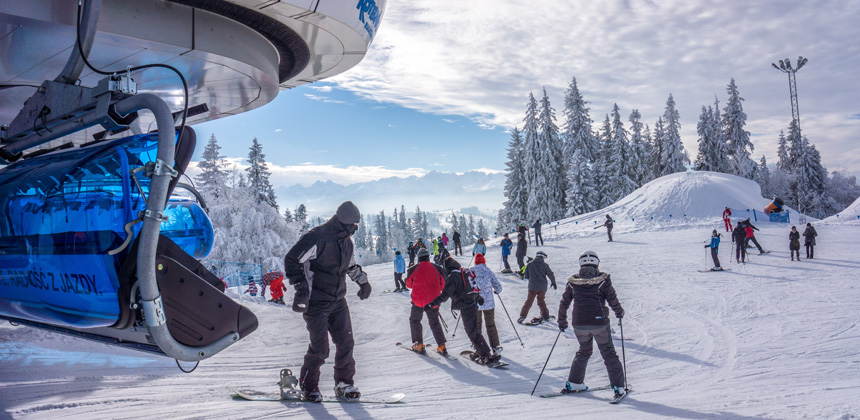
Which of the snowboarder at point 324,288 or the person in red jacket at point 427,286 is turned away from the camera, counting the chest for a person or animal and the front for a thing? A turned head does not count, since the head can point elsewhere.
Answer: the person in red jacket

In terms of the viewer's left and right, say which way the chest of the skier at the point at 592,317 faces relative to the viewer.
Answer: facing away from the viewer

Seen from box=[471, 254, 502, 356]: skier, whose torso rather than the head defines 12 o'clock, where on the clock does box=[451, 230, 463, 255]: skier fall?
box=[451, 230, 463, 255]: skier is roughly at 12 o'clock from box=[471, 254, 502, 356]: skier.

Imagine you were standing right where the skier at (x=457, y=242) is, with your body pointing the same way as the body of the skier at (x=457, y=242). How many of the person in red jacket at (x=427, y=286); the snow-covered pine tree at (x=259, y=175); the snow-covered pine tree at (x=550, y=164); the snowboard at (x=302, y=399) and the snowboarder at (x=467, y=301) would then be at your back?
3

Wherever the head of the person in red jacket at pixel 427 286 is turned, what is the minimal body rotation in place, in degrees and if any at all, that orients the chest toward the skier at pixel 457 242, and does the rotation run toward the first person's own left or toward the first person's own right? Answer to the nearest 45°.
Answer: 0° — they already face them

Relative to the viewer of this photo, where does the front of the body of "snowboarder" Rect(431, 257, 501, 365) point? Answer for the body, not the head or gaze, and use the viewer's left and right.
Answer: facing away from the viewer and to the left of the viewer

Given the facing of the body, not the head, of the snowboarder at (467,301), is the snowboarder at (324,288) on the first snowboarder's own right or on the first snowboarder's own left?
on the first snowboarder's own left

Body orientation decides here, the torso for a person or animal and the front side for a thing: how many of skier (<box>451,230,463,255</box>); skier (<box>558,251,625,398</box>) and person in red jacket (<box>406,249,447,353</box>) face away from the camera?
3

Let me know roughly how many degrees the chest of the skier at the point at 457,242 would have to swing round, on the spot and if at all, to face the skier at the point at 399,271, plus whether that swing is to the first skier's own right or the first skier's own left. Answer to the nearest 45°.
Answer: approximately 180°

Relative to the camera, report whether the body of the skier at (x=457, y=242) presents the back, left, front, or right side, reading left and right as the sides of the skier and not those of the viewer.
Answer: back

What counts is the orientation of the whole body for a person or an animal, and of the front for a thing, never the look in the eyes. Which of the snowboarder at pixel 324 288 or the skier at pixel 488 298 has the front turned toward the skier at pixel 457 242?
the skier at pixel 488 298

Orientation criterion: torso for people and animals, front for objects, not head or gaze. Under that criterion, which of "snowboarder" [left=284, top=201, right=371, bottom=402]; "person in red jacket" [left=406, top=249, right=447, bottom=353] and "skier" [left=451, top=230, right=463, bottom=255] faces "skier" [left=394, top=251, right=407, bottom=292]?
the person in red jacket

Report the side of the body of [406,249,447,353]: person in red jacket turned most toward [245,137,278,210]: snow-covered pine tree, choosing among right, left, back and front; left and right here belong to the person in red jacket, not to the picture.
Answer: front

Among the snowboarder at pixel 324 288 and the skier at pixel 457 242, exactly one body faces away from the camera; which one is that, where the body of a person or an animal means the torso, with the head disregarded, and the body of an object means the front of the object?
the skier

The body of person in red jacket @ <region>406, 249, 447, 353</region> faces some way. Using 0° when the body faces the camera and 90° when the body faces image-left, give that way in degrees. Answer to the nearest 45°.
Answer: approximately 180°

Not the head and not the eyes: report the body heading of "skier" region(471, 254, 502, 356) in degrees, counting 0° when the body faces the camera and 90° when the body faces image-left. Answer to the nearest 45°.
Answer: approximately 180°

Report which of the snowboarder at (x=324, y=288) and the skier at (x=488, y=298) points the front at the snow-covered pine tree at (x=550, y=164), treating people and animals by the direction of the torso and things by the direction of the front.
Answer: the skier
